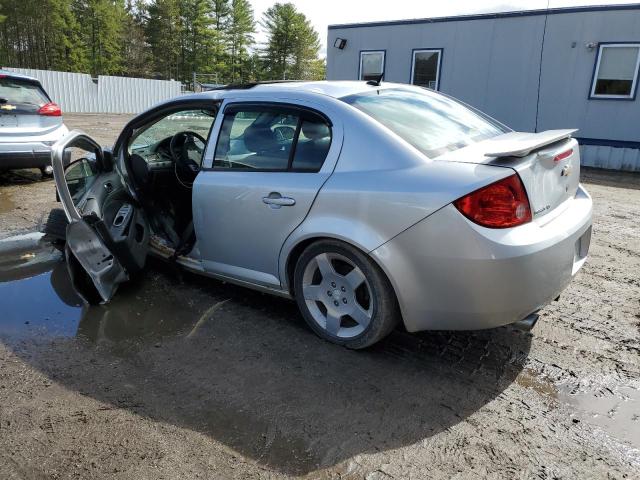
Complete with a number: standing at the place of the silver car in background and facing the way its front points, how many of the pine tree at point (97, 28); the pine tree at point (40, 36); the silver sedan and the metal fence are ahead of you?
3

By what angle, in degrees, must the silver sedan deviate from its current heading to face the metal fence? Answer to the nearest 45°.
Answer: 0° — it already faces it

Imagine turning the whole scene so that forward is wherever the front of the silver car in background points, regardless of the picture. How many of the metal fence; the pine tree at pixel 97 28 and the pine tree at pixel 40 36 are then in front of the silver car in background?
3

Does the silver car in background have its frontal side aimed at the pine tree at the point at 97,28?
yes

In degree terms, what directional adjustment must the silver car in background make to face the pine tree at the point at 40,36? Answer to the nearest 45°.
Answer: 0° — it already faces it

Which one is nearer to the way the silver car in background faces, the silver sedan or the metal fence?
the metal fence

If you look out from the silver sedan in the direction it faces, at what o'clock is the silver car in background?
The silver car in background is roughly at 12 o'clock from the silver sedan.

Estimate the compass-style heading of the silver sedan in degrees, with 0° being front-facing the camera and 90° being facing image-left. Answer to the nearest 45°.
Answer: approximately 135°

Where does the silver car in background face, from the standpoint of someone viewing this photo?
facing away from the viewer

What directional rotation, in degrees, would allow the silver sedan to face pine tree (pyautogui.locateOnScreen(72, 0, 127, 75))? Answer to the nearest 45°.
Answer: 0° — it already faces it

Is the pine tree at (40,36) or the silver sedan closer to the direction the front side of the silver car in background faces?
the pine tree
